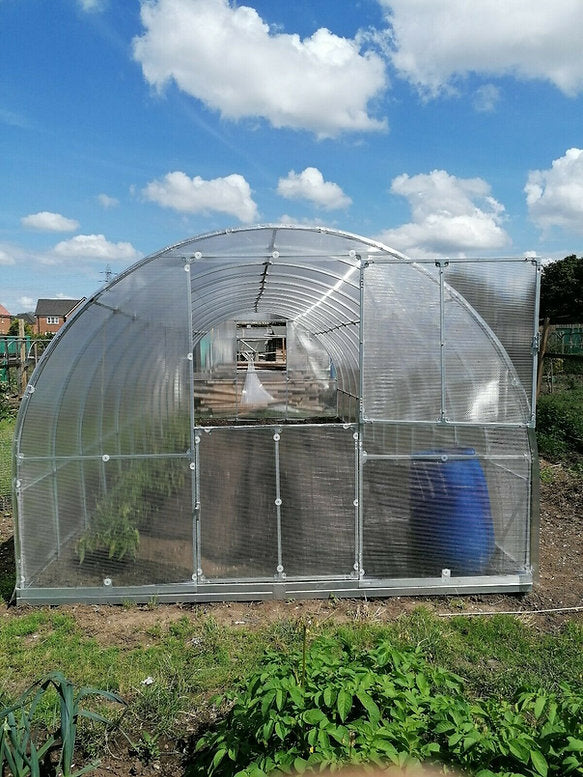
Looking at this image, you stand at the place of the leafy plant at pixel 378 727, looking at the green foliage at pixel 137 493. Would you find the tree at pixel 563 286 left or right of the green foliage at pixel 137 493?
right

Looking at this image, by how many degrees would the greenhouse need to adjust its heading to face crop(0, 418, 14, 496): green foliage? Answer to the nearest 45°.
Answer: approximately 135° to its right

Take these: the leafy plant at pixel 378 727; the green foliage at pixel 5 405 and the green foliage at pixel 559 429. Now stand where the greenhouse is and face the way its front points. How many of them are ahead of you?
1

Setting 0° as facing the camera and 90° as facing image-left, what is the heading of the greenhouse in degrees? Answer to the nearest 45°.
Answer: approximately 0°

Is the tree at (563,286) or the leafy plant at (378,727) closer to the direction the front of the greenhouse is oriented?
the leafy plant

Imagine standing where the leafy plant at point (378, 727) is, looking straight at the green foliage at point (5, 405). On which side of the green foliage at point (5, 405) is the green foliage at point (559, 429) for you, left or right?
right

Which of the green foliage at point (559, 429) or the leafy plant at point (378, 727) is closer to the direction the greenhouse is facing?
the leafy plant

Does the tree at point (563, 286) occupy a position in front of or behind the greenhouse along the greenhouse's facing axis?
behind

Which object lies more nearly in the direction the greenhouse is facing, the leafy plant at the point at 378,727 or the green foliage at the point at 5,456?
the leafy plant

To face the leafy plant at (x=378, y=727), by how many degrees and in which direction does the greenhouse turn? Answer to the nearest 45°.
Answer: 0° — it already faces it

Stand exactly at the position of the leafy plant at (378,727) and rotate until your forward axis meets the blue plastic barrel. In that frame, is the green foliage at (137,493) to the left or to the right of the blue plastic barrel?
left

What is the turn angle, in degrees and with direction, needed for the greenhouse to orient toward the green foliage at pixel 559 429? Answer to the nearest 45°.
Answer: approximately 135° to its left

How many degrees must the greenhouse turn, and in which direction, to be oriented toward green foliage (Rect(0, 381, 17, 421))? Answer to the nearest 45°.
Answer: approximately 135° to its right
